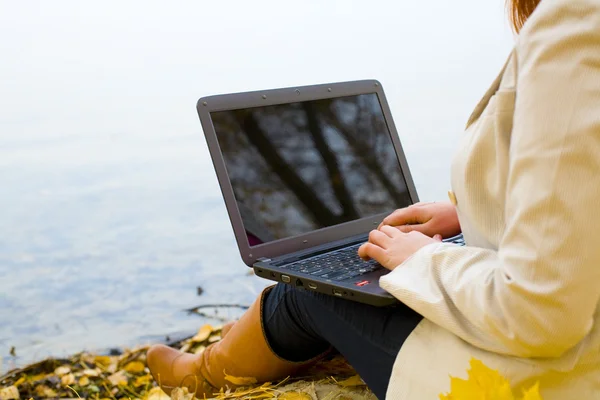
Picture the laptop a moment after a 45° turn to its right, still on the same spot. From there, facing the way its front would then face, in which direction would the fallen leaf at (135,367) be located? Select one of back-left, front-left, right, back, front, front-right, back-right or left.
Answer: back-right

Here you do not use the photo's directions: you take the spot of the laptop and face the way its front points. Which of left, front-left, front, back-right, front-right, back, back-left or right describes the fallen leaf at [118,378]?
back

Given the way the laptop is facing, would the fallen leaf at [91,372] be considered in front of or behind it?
behind

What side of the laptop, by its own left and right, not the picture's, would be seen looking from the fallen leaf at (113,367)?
back

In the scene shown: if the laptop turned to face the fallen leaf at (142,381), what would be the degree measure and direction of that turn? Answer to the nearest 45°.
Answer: approximately 180°

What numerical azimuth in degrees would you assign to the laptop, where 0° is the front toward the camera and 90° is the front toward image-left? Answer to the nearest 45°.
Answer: approximately 315°

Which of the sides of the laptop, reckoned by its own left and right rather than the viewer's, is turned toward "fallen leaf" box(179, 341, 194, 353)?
back

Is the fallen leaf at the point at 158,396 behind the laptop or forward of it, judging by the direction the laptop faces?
behind

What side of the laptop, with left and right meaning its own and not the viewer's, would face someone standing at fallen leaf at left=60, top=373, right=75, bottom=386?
back
